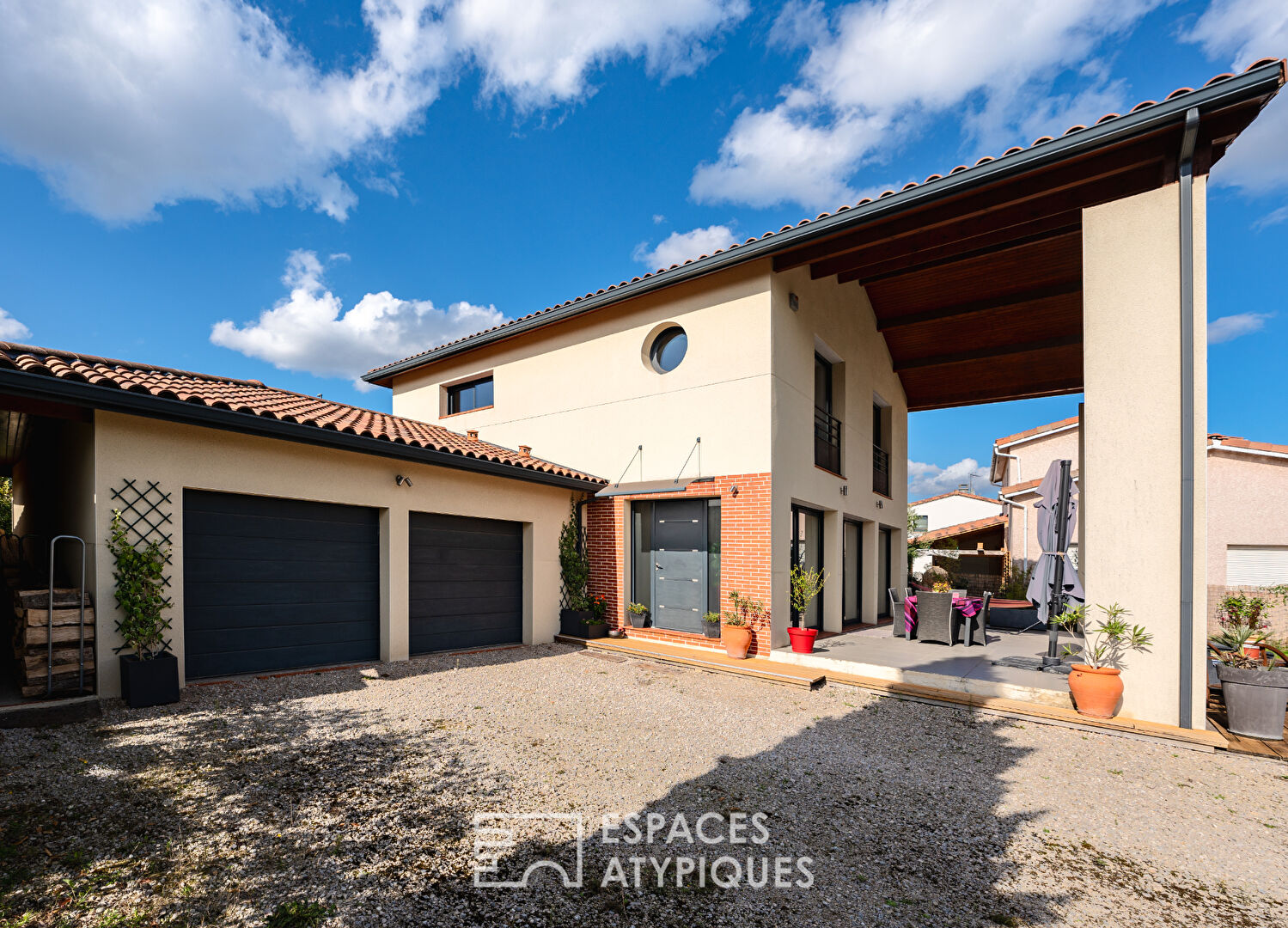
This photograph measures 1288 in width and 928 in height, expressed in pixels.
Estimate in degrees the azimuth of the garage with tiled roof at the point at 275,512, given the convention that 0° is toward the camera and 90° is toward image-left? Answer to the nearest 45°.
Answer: approximately 315°

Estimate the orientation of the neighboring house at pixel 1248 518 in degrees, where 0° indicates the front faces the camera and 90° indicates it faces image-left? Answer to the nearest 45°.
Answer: approximately 0°

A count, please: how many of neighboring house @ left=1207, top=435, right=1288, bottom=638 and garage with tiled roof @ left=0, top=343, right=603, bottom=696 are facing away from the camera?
0

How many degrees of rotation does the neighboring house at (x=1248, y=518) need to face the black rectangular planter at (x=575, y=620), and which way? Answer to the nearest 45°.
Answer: approximately 45° to its right

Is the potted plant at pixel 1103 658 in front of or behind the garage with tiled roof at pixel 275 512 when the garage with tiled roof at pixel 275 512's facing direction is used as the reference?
in front
